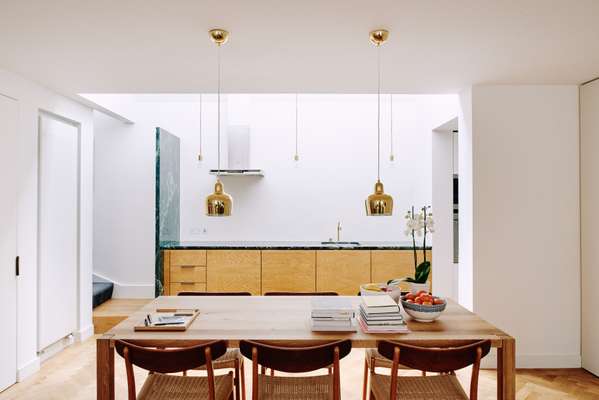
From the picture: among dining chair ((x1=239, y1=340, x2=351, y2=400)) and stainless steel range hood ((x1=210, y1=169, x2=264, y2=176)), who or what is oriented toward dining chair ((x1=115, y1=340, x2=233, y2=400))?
the stainless steel range hood

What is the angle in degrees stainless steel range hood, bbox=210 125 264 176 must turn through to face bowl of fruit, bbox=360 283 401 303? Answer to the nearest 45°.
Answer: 0° — it already faces it

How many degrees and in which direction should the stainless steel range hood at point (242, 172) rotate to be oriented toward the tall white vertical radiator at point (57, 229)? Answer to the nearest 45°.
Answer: approximately 45° to its right

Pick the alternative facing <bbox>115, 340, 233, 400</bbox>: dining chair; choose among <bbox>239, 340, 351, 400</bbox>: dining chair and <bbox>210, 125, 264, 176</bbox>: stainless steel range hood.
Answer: the stainless steel range hood

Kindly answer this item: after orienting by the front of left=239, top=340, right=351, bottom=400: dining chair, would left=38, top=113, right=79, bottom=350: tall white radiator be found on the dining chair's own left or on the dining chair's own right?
on the dining chair's own left

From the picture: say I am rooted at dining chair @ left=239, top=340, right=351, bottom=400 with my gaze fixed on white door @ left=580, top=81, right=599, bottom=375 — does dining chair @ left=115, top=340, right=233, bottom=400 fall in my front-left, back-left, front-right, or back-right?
back-left

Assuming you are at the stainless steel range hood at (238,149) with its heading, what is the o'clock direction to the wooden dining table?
The wooden dining table is roughly at 12 o'clock from the stainless steel range hood.

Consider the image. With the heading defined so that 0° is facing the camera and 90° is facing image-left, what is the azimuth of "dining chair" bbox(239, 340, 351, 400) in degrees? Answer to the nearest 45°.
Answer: approximately 180°

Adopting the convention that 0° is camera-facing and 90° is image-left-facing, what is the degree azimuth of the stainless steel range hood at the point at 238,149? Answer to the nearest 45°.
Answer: approximately 0°

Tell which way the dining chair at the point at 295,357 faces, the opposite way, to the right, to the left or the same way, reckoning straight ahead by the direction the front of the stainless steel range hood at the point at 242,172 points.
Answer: the opposite way

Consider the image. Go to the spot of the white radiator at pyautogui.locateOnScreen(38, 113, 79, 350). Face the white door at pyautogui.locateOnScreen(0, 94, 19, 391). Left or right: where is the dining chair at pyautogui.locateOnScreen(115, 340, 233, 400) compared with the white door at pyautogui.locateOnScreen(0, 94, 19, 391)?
left
